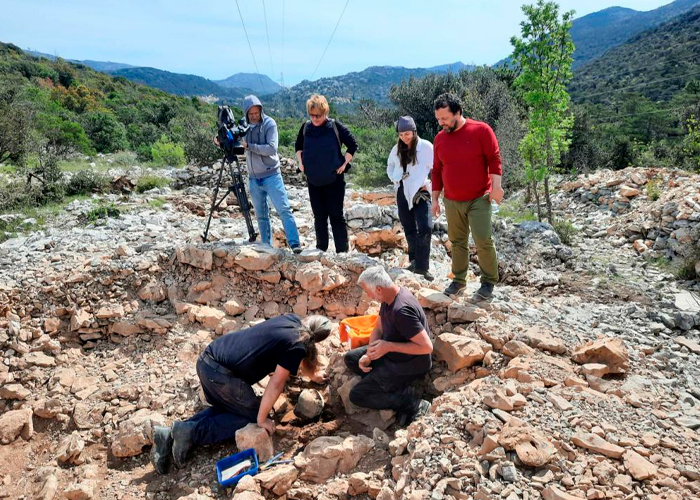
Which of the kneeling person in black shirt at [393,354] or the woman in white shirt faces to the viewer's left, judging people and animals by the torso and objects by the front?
the kneeling person in black shirt

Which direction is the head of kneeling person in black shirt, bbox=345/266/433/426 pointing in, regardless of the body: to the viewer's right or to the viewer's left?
to the viewer's left

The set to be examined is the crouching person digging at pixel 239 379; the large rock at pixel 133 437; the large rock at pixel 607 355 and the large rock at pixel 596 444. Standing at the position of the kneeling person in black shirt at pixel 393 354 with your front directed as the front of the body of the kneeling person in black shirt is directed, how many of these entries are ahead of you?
2

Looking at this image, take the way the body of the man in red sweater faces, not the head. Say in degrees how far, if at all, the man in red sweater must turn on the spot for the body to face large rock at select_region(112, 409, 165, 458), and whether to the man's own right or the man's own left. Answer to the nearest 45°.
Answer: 0° — they already face it

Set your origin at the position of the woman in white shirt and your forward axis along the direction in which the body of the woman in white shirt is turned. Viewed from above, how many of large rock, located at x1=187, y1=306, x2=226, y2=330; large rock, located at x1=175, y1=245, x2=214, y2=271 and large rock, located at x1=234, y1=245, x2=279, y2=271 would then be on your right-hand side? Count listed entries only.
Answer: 3

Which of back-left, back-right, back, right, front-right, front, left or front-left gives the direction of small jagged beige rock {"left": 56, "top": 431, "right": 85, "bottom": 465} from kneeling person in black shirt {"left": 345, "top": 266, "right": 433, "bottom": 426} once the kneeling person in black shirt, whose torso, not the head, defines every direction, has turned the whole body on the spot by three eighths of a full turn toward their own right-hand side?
back-left

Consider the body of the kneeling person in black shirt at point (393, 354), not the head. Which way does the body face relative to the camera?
to the viewer's left

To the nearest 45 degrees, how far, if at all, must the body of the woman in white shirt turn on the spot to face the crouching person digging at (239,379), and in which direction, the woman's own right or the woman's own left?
approximately 45° to the woman's own right

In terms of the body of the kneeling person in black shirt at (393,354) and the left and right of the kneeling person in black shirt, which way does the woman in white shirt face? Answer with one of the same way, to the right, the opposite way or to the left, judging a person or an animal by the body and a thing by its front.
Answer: to the left

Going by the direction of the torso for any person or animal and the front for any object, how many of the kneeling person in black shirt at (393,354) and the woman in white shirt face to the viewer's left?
1

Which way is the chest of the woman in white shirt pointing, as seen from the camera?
toward the camera

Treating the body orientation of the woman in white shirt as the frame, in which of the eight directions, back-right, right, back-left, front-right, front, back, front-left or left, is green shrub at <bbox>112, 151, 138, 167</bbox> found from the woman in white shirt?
back-right

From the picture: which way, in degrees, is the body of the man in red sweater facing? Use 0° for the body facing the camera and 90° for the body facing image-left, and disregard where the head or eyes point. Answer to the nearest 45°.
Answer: approximately 45°

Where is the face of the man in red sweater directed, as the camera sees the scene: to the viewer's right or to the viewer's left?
to the viewer's left

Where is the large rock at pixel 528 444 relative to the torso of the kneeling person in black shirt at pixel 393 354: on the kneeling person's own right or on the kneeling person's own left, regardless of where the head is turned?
on the kneeling person's own left
